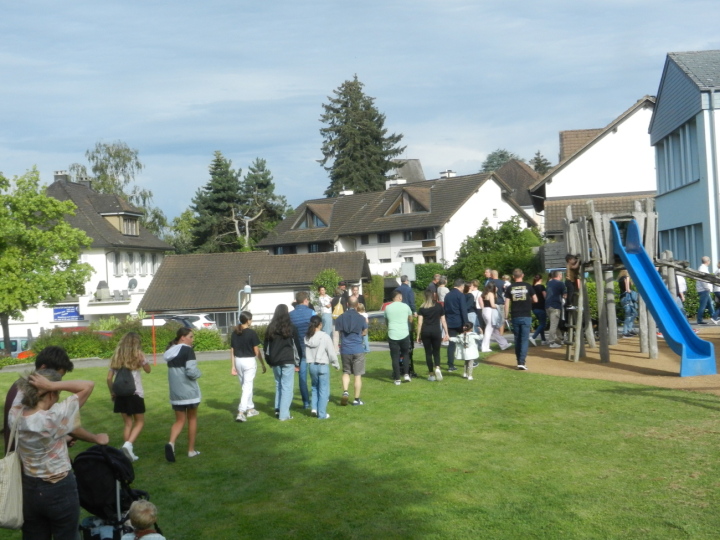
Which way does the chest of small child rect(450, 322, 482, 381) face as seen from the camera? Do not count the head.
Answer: away from the camera

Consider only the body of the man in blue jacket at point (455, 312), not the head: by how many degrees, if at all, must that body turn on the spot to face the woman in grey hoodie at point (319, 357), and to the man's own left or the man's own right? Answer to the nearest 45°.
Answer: approximately 180°

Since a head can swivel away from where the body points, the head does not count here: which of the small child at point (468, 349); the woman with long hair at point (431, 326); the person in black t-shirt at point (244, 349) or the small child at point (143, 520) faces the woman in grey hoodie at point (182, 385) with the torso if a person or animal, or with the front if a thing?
the small child at point (143, 520)

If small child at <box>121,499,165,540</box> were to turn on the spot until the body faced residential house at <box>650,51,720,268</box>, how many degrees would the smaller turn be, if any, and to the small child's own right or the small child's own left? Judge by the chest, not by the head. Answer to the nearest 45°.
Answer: approximately 45° to the small child's own right

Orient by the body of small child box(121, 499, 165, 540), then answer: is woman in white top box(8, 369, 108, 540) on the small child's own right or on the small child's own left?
on the small child's own left

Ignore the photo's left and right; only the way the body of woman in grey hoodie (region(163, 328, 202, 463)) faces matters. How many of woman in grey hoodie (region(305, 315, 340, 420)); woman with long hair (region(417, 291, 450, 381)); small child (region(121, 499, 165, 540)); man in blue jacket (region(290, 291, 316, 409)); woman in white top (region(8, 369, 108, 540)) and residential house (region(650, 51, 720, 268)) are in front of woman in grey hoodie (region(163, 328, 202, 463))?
4

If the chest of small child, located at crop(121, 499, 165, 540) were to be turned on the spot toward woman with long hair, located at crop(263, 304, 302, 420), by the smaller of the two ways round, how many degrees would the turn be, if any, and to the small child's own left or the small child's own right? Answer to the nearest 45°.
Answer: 0° — they already face them

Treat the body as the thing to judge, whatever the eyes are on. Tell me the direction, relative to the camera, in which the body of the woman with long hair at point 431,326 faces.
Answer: away from the camera

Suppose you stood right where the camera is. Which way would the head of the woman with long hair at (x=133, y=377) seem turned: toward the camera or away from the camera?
away from the camera

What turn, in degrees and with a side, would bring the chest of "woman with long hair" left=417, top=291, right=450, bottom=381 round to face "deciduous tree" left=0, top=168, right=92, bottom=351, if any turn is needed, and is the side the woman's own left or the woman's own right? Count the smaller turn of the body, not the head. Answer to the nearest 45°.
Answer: approximately 45° to the woman's own left
